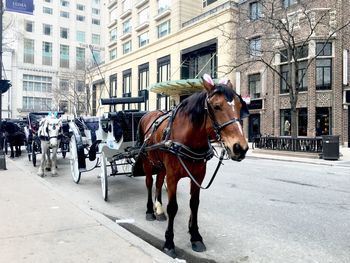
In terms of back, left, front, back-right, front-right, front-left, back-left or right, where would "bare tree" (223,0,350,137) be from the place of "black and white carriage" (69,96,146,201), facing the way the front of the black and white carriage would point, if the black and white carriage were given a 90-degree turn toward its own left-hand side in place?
front

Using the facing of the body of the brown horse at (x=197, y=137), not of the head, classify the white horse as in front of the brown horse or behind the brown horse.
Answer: behind

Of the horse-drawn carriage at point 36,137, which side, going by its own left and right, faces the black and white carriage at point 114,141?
front

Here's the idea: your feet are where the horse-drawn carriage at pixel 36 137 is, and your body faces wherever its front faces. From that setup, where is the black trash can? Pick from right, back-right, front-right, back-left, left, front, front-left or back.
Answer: left

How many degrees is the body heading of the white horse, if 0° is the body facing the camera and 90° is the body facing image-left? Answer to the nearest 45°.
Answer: approximately 0°

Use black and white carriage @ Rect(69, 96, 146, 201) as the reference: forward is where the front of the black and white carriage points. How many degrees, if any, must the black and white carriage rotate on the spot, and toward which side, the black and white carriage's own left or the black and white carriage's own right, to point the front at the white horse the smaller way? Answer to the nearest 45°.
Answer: approximately 180°

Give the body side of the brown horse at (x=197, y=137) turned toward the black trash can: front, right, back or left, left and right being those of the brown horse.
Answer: left

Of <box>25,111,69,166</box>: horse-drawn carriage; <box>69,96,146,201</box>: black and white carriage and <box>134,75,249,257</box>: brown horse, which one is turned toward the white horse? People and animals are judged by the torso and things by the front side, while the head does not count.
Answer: the horse-drawn carriage

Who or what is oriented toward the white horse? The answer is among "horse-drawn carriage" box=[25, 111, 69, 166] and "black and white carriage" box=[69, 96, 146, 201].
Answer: the horse-drawn carriage

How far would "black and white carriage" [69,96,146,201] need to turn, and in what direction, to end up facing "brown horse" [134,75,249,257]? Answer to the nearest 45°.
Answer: approximately 45° to its right

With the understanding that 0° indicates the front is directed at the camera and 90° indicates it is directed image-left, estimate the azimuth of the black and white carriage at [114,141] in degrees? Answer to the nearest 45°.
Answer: approximately 315°
